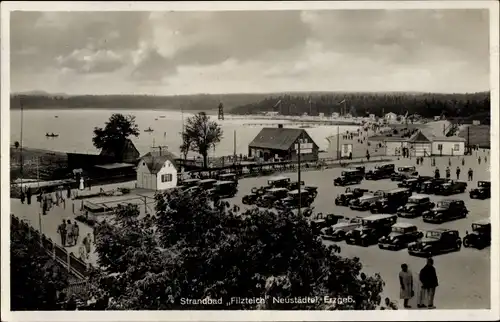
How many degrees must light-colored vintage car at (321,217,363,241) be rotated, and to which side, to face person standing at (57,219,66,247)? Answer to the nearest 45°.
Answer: approximately 45° to its right

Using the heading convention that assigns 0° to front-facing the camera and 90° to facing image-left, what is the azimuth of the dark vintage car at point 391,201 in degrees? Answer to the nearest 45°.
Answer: approximately 45°

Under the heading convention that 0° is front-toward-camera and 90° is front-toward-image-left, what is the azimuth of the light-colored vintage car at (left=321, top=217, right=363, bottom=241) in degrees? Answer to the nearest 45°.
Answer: approximately 45°

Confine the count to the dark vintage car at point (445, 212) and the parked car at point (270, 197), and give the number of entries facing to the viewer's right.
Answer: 0

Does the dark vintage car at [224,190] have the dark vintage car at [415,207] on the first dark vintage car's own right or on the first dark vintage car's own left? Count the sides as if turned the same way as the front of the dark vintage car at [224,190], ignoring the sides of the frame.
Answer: on the first dark vintage car's own left

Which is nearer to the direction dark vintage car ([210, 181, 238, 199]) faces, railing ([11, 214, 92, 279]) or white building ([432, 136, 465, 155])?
the railing
